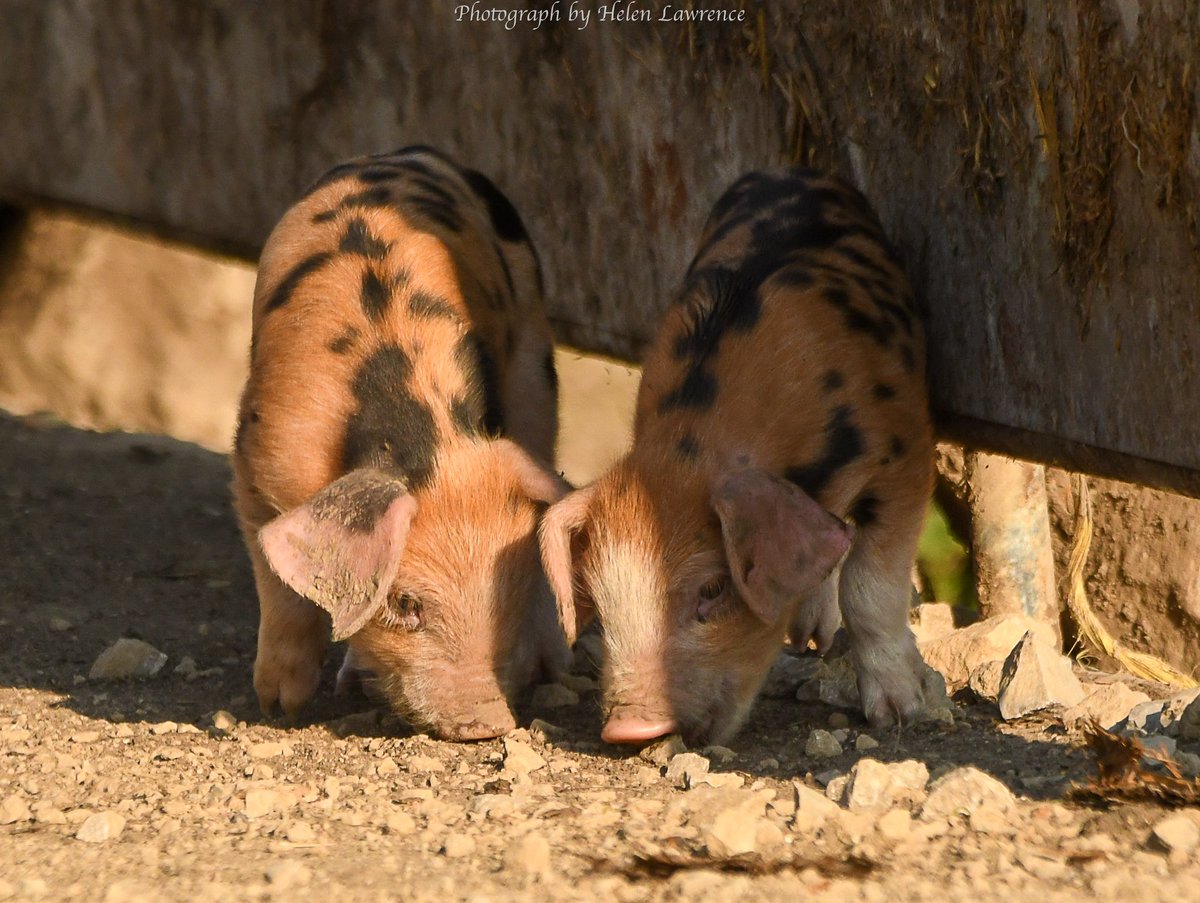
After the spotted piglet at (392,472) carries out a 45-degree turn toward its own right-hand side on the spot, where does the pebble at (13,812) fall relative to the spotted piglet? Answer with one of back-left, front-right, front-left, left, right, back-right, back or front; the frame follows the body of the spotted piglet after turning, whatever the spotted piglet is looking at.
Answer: front

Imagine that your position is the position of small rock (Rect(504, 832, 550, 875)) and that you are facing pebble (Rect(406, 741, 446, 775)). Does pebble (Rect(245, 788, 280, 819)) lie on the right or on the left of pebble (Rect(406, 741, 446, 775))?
left

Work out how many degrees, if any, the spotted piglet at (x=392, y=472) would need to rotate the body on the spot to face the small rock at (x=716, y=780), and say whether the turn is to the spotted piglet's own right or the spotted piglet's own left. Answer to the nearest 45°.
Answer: approximately 45° to the spotted piglet's own left

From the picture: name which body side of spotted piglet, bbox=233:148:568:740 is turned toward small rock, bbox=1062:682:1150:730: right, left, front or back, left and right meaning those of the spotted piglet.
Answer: left

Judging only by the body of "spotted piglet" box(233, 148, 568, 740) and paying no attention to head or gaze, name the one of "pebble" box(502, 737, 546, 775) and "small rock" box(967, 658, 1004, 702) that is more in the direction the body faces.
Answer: the pebble

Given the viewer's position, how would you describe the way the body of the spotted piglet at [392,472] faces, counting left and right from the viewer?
facing the viewer

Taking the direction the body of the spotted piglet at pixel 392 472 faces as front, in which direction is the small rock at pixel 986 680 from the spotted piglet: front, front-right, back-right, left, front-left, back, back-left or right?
left

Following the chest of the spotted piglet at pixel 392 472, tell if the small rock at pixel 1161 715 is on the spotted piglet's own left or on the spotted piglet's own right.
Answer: on the spotted piglet's own left

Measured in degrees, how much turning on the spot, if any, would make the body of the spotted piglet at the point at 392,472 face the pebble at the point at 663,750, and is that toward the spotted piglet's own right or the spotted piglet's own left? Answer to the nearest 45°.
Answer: approximately 45° to the spotted piglet's own left

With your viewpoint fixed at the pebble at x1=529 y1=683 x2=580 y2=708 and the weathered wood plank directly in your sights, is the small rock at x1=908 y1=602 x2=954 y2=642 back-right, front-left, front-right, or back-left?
front-right

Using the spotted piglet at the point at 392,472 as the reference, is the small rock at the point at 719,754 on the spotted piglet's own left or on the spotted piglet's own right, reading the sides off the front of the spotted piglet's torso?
on the spotted piglet's own left

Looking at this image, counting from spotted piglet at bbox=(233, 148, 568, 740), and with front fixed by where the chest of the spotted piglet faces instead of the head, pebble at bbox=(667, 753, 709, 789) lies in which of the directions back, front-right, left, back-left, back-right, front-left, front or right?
front-left

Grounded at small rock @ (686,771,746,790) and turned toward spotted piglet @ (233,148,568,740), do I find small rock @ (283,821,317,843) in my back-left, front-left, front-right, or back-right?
front-left

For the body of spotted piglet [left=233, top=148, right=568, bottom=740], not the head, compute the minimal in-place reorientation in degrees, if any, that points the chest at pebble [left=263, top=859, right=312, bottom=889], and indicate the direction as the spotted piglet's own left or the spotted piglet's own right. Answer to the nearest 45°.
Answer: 0° — it already faces it

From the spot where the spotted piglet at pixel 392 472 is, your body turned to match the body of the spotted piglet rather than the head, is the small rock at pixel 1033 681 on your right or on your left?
on your left

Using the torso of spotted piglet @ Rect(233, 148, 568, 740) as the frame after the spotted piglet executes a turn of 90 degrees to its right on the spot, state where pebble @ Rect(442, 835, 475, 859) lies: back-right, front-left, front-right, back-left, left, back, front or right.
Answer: left

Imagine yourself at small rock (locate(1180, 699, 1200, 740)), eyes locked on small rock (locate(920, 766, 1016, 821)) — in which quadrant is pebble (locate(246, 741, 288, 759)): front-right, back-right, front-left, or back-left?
front-right

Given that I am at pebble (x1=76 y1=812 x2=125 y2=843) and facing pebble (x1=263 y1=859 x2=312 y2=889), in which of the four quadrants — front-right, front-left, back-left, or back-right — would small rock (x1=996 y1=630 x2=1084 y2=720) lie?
front-left

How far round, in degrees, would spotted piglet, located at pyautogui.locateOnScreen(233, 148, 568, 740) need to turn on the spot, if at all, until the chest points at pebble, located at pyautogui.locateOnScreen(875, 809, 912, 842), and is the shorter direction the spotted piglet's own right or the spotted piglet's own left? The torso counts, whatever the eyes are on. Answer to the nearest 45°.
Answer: approximately 45° to the spotted piglet's own left

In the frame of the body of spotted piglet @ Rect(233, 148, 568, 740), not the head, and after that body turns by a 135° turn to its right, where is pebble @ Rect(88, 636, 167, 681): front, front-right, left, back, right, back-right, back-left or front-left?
front
